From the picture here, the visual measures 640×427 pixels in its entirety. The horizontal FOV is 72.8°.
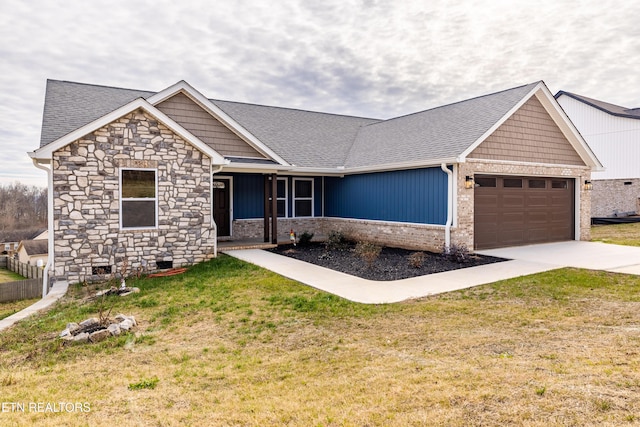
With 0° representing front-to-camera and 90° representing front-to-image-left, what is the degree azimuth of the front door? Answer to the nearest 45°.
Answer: approximately 0°

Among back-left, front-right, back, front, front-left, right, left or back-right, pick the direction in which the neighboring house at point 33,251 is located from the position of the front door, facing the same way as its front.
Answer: back-right

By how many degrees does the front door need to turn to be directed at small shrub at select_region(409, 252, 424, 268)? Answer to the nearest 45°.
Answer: approximately 45° to its left

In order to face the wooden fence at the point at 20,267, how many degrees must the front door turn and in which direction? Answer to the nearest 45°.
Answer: approximately 135° to its right

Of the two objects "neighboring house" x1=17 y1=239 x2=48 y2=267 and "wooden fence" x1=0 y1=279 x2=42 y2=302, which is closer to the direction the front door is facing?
the wooden fence

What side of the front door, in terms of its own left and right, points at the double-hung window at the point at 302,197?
left

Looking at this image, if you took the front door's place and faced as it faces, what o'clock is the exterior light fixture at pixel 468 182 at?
The exterior light fixture is roughly at 10 o'clock from the front door.

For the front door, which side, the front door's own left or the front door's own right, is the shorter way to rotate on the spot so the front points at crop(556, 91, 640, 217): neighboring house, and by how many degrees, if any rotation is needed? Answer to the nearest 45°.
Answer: approximately 90° to the front door's own left

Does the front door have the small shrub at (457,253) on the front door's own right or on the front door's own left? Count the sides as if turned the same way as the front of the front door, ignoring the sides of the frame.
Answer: on the front door's own left
